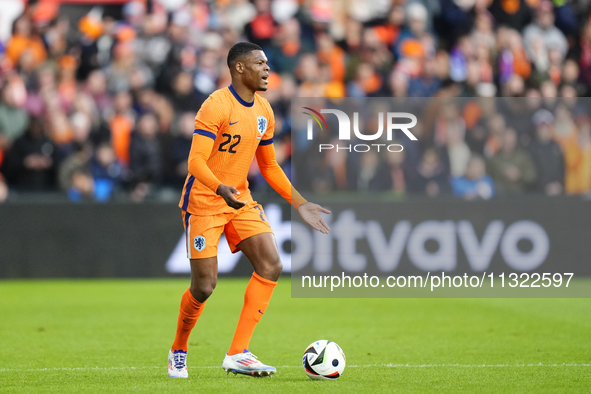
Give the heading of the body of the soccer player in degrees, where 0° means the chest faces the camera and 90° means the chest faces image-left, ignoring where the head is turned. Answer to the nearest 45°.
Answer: approximately 315°

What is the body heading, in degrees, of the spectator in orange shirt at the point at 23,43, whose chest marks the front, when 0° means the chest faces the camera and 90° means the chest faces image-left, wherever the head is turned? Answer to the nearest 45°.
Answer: approximately 0°

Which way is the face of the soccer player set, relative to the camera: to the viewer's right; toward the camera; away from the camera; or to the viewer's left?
to the viewer's right

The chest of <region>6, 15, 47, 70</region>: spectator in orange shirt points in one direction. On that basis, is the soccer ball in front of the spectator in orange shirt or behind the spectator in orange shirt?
in front
